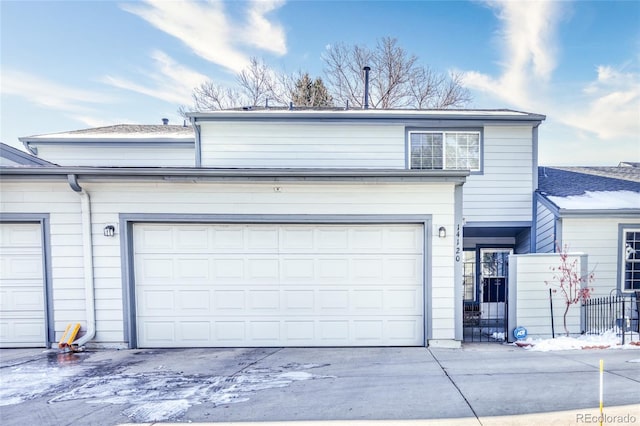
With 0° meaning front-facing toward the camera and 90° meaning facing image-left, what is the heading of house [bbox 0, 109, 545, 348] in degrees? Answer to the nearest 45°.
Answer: approximately 0°
